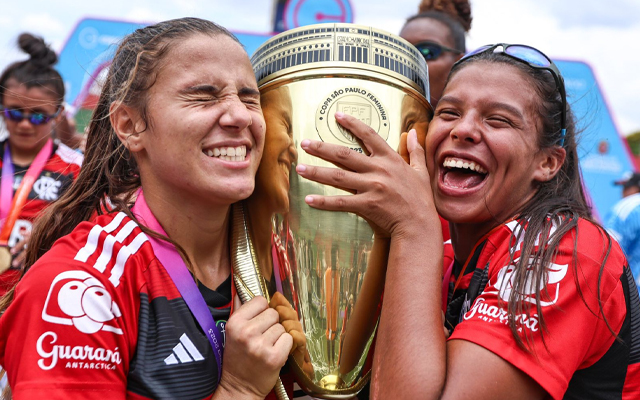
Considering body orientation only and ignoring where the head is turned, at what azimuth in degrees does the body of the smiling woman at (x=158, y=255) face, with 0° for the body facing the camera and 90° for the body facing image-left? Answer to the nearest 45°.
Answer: approximately 315°

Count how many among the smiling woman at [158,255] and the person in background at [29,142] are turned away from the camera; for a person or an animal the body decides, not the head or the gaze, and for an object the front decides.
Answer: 0

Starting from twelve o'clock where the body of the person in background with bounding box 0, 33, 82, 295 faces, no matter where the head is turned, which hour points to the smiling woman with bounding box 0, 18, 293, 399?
The smiling woman is roughly at 12 o'clock from the person in background.

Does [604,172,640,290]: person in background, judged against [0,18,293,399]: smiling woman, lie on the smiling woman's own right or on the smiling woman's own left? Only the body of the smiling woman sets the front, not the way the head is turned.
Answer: on the smiling woman's own left

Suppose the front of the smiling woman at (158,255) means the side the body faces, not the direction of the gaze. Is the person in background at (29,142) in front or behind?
behind

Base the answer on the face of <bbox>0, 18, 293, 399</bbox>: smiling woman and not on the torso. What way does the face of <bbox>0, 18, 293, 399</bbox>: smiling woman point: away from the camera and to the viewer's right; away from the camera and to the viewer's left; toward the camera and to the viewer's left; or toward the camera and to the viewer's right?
toward the camera and to the viewer's right

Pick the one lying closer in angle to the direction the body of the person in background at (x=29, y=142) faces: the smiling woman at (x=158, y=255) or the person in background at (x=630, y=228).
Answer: the smiling woman

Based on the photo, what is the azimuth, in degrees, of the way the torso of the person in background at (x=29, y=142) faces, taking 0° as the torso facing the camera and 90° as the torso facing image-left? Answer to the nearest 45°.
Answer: approximately 0°
